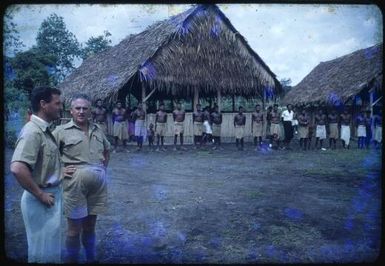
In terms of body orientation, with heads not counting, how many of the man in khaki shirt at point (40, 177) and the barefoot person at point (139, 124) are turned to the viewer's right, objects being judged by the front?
1

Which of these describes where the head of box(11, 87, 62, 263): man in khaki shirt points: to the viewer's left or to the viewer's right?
to the viewer's right

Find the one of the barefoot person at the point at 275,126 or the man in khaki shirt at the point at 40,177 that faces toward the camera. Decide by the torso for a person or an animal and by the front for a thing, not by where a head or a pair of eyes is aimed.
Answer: the barefoot person

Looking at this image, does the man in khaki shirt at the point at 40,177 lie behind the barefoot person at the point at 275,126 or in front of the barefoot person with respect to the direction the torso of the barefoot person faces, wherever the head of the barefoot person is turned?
in front

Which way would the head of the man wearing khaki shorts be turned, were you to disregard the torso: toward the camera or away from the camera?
toward the camera

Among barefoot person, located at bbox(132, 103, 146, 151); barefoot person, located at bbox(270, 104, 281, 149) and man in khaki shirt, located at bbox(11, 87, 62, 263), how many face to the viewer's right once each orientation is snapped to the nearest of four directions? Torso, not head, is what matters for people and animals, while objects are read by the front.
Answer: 1

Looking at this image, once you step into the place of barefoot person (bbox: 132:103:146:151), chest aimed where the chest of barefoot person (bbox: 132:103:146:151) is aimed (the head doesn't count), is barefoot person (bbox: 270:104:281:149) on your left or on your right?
on your left

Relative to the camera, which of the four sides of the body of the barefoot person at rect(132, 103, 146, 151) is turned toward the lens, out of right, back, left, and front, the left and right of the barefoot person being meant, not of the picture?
front

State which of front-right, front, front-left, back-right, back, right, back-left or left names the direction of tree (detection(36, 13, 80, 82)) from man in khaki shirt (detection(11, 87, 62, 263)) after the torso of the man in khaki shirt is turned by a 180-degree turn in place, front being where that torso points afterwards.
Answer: right

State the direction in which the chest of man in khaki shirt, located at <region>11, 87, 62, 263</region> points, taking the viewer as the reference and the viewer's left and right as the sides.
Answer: facing to the right of the viewer

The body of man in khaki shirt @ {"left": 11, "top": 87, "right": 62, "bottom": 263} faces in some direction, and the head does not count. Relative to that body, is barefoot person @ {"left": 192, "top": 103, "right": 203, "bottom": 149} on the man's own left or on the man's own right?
on the man's own left

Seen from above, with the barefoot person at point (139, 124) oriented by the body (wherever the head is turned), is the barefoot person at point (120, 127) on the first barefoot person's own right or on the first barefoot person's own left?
on the first barefoot person's own right

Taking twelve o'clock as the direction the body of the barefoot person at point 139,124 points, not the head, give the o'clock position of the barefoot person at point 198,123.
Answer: the barefoot person at point 198,123 is roughly at 9 o'clock from the barefoot person at point 139,124.

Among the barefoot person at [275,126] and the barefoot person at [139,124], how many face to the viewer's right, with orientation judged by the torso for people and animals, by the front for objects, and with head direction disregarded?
0

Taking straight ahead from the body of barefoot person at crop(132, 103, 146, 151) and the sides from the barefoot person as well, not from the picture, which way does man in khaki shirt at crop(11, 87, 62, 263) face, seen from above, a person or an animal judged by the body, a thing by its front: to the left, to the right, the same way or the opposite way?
to the left

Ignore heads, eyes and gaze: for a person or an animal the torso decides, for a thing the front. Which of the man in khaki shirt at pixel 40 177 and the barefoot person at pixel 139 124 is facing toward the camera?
the barefoot person
